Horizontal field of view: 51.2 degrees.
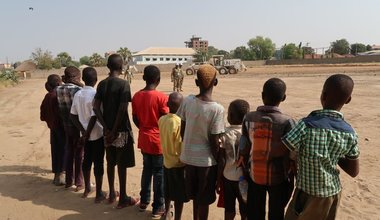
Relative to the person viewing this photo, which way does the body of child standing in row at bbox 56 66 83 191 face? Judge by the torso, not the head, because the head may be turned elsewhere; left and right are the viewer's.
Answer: facing away from the viewer and to the right of the viewer

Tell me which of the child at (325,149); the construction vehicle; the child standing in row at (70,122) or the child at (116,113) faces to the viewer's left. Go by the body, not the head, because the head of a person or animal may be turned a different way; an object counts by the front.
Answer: the construction vehicle

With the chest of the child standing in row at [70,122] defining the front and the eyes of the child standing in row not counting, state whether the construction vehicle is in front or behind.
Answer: in front

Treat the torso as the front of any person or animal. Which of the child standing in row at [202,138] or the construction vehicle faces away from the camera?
the child standing in row

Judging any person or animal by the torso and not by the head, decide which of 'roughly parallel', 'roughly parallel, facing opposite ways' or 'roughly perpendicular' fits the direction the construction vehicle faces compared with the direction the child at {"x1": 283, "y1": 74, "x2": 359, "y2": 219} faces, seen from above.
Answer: roughly perpendicular

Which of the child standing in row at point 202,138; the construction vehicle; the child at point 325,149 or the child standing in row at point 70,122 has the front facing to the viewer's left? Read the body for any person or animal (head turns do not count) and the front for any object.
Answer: the construction vehicle

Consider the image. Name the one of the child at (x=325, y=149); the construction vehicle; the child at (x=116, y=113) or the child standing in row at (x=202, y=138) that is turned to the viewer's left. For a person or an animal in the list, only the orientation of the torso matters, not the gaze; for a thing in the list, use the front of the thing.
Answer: the construction vehicle

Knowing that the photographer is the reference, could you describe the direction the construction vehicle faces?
facing to the left of the viewer

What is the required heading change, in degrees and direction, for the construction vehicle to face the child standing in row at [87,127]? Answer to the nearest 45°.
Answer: approximately 90° to its left

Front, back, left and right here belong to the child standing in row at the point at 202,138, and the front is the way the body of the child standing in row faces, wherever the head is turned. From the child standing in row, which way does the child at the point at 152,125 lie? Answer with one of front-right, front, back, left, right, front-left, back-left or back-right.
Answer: front-left

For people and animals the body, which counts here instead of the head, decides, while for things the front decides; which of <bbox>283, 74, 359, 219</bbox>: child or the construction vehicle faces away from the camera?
the child

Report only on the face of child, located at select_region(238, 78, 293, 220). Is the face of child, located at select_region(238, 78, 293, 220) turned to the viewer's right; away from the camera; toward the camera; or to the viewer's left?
away from the camera

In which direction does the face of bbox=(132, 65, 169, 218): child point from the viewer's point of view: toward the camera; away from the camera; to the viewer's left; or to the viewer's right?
away from the camera

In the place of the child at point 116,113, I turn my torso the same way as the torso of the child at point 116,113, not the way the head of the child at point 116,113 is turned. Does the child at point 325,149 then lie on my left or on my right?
on my right

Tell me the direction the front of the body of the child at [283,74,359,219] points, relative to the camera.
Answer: away from the camera

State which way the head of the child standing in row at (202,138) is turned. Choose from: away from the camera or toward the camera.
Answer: away from the camera

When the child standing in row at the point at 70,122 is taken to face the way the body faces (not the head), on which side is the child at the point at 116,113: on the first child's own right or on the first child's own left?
on the first child's own right

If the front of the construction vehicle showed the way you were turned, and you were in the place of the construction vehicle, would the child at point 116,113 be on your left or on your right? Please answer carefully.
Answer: on your left
